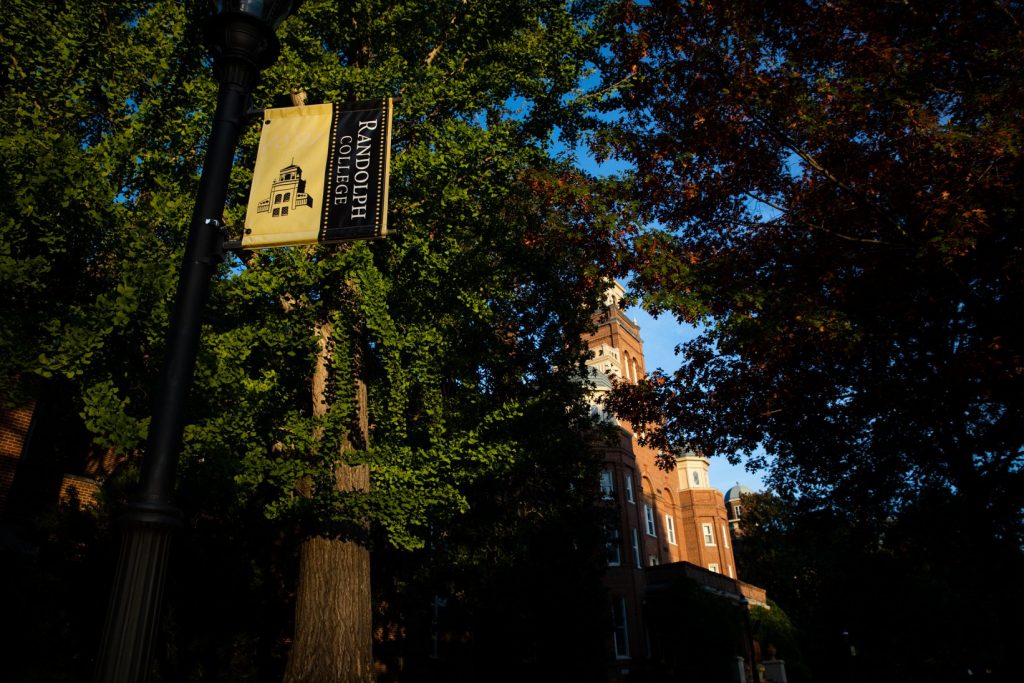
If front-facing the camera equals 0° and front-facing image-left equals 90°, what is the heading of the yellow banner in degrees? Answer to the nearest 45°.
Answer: approximately 0°

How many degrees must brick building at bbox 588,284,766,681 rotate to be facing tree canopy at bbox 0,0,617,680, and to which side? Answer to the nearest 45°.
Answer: approximately 45° to its right

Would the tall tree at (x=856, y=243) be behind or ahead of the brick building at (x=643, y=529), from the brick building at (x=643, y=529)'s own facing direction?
ahead

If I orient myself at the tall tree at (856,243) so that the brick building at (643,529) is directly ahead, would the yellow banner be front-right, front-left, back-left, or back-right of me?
back-left

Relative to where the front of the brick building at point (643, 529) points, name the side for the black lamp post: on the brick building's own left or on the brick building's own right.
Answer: on the brick building's own right

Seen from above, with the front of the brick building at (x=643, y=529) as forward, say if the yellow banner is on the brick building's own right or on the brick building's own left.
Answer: on the brick building's own right

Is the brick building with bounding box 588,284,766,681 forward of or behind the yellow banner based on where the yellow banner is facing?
behind

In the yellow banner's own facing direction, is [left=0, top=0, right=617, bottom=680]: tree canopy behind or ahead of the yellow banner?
behind
